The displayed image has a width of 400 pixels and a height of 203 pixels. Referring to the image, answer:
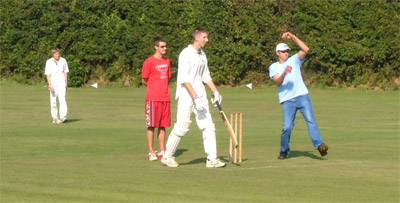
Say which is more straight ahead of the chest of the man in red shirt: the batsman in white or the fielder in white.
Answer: the batsman in white

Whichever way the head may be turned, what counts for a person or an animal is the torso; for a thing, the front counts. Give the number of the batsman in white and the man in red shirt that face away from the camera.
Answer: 0

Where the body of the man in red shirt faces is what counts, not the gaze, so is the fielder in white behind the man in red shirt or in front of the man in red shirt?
behind

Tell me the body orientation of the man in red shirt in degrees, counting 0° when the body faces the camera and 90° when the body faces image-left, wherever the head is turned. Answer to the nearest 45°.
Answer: approximately 315°
